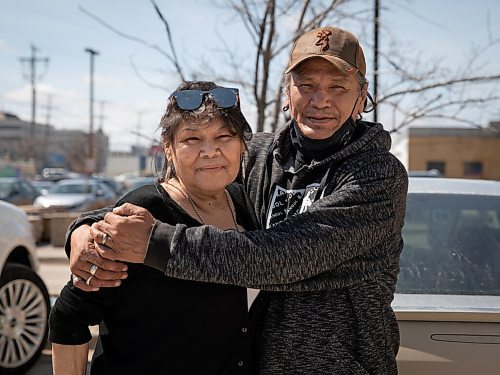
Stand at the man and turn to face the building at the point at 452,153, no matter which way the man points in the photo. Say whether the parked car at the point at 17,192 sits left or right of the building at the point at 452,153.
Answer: left

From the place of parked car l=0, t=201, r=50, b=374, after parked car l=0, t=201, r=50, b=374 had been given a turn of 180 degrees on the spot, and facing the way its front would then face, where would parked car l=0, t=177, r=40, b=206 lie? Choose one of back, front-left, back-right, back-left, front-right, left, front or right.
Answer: back-right

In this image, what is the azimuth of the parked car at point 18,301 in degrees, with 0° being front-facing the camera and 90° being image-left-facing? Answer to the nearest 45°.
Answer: approximately 225°

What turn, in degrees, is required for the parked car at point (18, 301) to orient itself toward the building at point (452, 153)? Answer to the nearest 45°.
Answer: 0° — it already faces it
